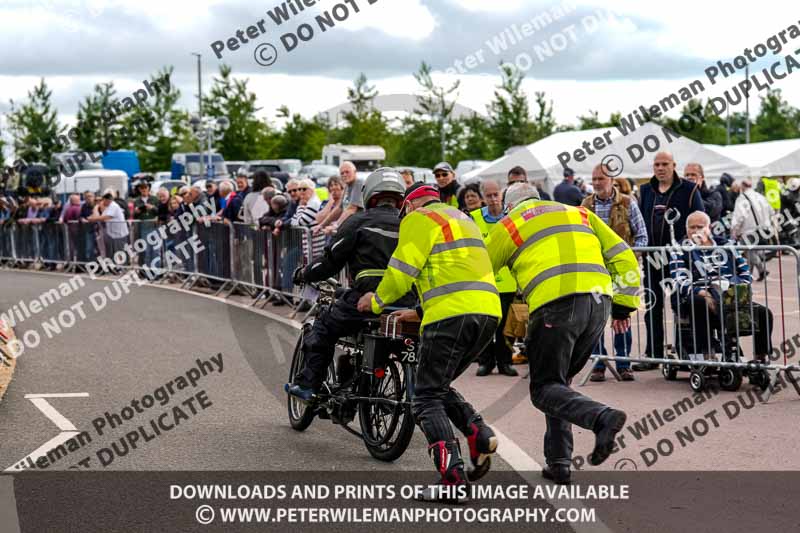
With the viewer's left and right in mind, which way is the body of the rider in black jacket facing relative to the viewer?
facing away from the viewer and to the left of the viewer

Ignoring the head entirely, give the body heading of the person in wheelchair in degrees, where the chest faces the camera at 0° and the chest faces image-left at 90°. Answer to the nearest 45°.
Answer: approximately 45°

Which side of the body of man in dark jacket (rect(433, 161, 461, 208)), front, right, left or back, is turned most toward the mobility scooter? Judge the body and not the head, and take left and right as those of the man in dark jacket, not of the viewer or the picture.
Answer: left

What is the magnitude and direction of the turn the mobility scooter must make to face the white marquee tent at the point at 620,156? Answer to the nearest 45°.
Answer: approximately 135° to its right

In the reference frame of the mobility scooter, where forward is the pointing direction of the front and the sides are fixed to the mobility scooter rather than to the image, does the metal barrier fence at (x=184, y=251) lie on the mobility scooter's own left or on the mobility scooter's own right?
on the mobility scooter's own right

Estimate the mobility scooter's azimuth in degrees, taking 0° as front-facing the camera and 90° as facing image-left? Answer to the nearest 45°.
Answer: approximately 45°
